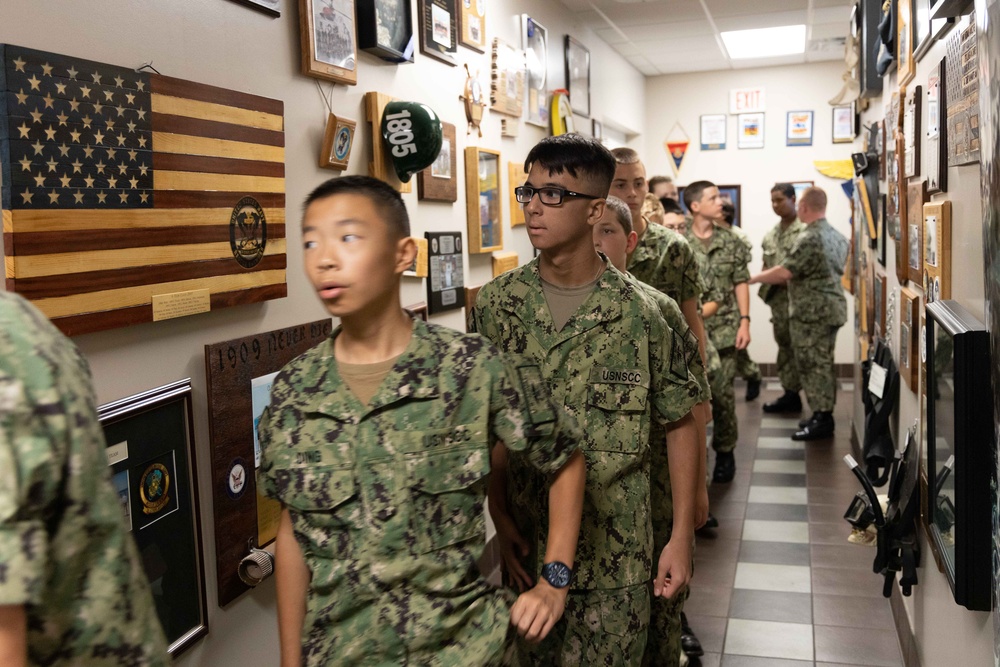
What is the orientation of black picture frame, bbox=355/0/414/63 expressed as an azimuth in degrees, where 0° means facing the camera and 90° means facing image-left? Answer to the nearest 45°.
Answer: approximately 315°

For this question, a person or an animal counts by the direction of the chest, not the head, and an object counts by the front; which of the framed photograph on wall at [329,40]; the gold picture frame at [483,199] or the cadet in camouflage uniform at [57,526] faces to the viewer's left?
the cadet in camouflage uniform

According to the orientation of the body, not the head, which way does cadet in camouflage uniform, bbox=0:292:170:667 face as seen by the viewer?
to the viewer's left

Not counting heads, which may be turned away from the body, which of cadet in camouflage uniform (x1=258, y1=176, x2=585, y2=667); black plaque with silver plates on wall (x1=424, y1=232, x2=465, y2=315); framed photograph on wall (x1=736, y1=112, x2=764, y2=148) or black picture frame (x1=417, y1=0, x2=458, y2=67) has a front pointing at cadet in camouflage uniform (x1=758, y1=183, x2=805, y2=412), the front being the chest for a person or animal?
framed photograph on wall (x1=736, y1=112, x2=764, y2=148)

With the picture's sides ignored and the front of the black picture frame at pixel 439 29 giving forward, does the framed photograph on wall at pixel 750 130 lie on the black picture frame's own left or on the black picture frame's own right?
on the black picture frame's own left

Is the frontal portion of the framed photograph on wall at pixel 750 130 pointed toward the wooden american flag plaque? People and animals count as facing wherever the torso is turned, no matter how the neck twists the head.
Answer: yes

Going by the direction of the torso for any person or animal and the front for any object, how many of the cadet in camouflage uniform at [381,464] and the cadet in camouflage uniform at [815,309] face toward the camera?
1

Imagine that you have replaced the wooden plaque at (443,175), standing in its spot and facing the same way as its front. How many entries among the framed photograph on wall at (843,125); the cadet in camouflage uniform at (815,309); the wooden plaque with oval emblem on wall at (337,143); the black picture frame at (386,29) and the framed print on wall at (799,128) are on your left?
3

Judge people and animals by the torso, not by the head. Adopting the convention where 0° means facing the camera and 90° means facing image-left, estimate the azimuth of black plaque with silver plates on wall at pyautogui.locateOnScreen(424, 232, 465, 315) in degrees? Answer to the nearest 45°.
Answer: approximately 315°

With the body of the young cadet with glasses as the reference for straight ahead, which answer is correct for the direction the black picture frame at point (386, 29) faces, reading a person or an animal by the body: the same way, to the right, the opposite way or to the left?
to the left

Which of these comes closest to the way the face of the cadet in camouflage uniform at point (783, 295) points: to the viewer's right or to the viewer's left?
to the viewer's left

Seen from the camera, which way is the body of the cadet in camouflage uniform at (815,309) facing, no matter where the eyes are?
to the viewer's left

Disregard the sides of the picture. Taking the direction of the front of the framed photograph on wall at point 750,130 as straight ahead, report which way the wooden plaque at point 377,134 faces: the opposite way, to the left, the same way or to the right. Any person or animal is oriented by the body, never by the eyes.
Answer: to the left
